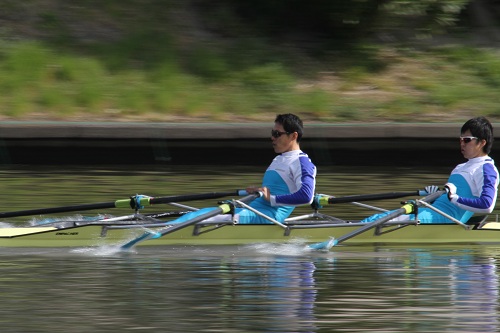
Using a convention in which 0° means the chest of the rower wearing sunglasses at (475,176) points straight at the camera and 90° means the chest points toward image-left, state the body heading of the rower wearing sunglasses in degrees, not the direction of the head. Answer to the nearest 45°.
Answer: approximately 90°

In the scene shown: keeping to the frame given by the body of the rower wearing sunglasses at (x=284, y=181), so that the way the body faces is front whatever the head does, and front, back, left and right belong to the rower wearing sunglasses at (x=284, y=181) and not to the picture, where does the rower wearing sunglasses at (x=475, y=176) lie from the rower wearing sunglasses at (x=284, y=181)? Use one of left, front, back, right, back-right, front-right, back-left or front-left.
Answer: back

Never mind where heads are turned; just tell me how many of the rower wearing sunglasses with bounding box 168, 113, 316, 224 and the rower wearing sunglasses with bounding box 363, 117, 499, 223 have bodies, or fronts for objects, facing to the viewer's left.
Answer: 2

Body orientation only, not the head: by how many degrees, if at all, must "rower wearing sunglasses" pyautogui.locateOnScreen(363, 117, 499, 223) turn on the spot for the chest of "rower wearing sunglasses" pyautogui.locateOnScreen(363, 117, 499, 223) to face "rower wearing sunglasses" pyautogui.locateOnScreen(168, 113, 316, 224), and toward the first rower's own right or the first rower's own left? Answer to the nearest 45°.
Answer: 0° — they already face them

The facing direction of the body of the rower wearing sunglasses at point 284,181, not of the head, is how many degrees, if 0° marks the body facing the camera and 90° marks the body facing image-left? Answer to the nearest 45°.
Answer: approximately 90°
